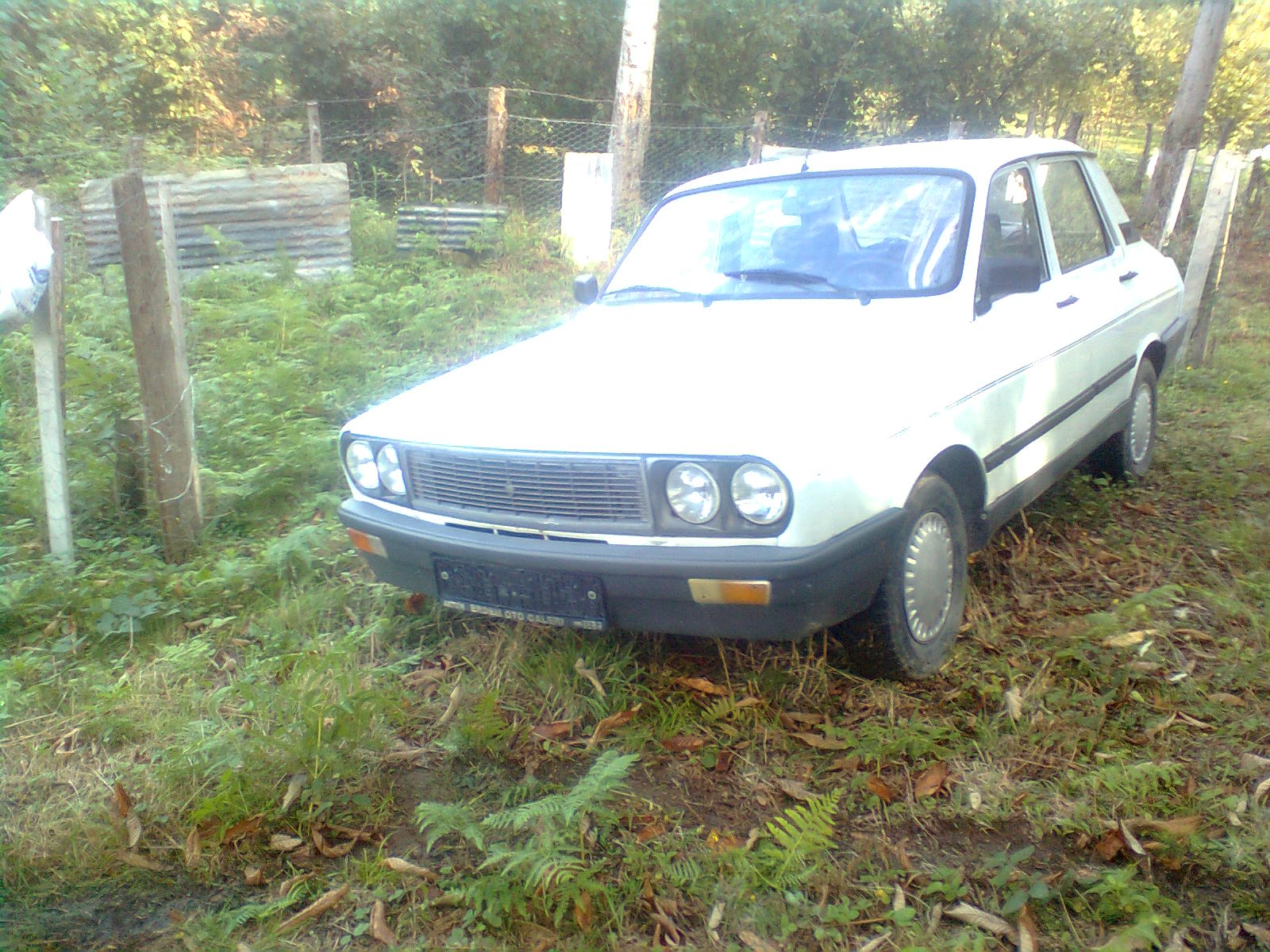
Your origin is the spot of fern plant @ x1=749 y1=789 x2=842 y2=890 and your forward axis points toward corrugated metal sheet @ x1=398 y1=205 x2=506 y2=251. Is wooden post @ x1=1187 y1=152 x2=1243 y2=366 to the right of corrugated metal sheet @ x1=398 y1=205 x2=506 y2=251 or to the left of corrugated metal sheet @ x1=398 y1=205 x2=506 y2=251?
right

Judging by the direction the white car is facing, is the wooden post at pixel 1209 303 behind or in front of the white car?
behind

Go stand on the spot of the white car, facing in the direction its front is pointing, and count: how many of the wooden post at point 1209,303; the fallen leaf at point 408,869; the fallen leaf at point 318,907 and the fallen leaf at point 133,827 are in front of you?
3

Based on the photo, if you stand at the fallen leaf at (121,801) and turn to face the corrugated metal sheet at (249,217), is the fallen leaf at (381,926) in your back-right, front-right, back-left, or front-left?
back-right

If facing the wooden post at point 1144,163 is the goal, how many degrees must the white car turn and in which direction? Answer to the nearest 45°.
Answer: approximately 135° to its right

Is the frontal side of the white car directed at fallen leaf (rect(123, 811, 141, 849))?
yes

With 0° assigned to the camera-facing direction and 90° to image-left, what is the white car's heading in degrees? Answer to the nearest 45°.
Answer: approximately 45°

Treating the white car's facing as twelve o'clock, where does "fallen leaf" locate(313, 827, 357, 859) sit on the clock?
The fallen leaf is roughly at 12 o'clock from the white car.

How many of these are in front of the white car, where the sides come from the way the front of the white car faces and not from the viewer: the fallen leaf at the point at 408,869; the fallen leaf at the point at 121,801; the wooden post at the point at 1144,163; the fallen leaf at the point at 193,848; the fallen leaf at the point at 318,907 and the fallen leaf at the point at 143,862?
5

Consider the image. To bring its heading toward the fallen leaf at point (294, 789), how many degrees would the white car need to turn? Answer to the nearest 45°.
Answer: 0° — it already faces it

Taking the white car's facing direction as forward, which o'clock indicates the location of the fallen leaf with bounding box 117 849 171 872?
The fallen leaf is roughly at 12 o'clock from the white car.

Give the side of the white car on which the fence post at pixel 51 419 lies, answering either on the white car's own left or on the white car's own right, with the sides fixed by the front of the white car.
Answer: on the white car's own right

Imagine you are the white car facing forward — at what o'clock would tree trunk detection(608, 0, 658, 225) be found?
The tree trunk is roughly at 4 o'clock from the white car.

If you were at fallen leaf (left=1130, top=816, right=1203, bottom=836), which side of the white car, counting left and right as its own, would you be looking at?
left

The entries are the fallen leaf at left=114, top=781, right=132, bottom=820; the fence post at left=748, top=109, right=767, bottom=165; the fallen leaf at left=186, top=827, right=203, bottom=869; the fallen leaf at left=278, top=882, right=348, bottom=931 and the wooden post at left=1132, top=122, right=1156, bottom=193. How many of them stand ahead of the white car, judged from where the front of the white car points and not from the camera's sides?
3

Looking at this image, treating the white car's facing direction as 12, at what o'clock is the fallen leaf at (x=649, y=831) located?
The fallen leaf is roughly at 11 o'clock from the white car.
